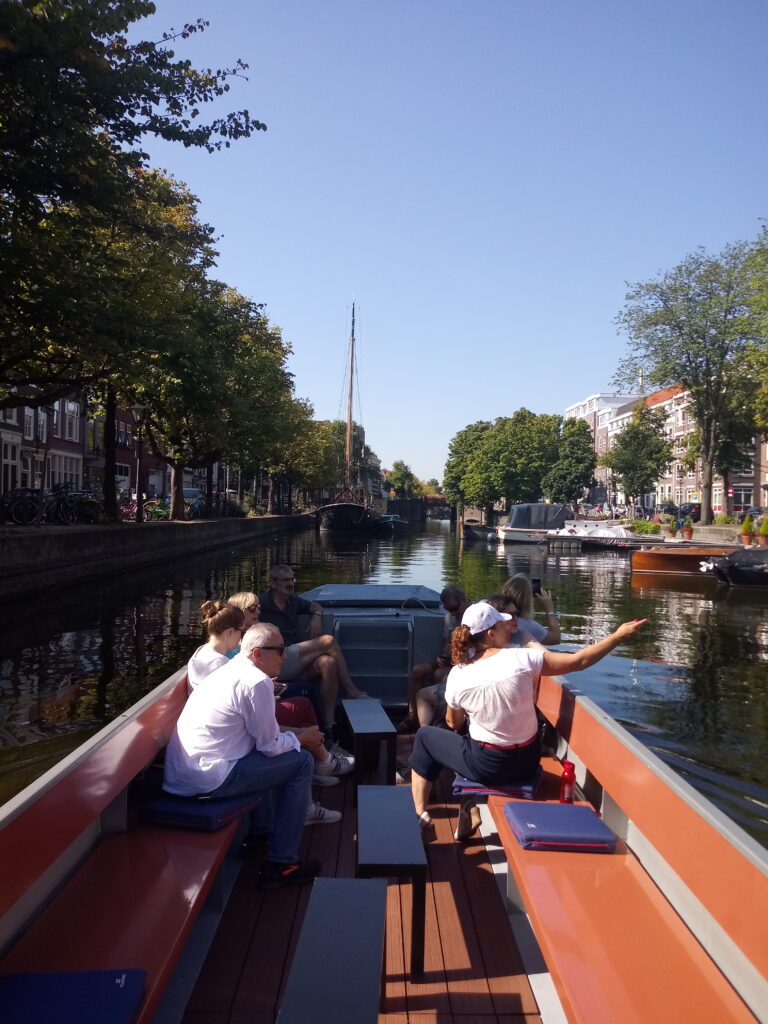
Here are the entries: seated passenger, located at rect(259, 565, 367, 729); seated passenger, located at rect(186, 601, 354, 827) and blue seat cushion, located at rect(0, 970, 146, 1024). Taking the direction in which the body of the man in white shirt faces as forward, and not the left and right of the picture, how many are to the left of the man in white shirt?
2

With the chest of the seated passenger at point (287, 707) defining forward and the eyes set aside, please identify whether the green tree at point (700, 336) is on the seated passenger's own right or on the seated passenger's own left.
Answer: on the seated passenger's own left

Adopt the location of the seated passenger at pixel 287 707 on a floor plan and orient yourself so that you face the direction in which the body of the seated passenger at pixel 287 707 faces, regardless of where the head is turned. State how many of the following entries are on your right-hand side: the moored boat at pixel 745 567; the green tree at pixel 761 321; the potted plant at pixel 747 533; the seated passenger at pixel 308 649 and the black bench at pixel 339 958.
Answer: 1

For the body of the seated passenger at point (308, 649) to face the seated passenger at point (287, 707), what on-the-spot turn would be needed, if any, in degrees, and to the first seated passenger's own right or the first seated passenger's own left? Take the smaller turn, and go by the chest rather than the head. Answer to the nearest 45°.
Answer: approximately 45° to the first seated passenger's own right

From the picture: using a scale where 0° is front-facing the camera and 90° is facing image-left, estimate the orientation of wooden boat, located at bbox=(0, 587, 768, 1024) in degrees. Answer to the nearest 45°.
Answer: approximately 180°

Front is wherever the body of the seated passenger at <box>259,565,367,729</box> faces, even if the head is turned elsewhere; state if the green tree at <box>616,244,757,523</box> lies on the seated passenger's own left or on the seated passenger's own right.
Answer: on the seated passenger's own left

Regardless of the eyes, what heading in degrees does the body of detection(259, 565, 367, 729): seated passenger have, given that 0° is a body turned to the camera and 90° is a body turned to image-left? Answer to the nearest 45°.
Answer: approximately 315°

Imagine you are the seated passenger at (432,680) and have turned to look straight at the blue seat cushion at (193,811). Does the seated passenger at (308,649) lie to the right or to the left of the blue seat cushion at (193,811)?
right

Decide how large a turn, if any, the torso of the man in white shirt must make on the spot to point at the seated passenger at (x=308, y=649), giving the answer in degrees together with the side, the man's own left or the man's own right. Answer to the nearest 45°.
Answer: approximately 90° to the man's own left

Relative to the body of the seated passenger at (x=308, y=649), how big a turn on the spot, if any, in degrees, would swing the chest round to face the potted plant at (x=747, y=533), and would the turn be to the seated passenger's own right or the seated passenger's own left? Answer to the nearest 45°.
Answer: approximately 90° to the seated passenger's own left

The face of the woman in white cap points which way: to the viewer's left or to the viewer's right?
to the viewer's right

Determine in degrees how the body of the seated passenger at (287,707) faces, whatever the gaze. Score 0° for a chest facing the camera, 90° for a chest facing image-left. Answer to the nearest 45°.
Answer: approximately 270°
